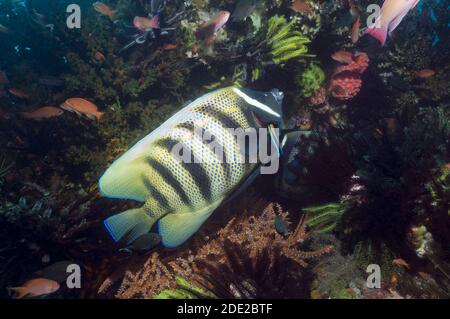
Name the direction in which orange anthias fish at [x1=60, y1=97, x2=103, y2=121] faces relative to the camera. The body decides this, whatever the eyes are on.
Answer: to the viewer's left

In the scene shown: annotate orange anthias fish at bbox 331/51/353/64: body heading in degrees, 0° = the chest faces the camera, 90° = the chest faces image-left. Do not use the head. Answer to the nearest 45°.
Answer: approximately 90°

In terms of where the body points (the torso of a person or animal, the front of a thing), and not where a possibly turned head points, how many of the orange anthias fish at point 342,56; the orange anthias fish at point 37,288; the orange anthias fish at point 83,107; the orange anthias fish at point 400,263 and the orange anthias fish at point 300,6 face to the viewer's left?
3

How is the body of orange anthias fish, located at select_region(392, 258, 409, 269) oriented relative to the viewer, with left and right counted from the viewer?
facing to the left of the viewer

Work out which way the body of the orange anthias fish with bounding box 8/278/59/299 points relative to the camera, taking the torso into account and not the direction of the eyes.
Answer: to the viewer's right

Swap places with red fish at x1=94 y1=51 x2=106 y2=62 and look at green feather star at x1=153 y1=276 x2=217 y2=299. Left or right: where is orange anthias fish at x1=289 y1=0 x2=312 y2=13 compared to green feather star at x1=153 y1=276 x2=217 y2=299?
left
